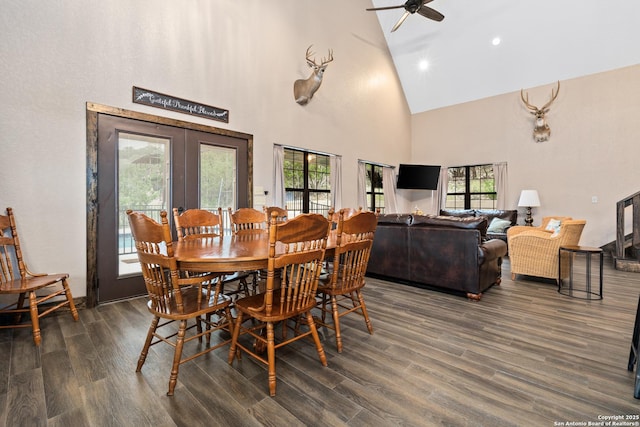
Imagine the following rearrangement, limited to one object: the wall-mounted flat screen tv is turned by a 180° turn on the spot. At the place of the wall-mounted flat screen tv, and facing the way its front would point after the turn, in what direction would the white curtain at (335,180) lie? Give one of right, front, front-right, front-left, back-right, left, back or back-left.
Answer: back-left

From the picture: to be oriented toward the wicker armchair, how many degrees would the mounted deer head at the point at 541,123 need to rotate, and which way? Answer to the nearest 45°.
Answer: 0° — it already faces it

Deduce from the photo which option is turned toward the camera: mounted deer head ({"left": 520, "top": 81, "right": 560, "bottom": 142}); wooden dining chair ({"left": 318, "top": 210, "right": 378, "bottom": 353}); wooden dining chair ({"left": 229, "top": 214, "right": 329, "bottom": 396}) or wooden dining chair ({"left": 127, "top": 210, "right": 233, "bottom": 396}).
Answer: the mounted deer head

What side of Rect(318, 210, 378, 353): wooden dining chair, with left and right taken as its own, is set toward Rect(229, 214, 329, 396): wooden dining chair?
left

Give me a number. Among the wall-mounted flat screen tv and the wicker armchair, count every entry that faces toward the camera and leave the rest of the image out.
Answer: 1

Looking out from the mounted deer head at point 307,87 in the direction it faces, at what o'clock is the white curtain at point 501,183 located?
The white curtain is roughly at 10 o'clock from the mounted deer head.

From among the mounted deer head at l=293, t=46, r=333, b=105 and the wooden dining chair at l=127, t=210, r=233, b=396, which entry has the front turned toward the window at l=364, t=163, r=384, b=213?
the wooden dining chair

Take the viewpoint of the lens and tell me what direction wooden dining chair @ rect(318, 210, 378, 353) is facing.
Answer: facing away from the viewer and to the left of the viewer

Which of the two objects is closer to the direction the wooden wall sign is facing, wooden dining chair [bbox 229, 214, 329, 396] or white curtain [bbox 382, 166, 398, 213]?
the wooden dining chair

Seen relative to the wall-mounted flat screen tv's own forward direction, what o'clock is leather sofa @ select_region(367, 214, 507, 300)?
The leather sofa is roughly at 12 o'clock from the wall-mounted flat screen tv.

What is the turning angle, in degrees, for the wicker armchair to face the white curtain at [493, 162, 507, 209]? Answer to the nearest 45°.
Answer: approximately 45° to its right

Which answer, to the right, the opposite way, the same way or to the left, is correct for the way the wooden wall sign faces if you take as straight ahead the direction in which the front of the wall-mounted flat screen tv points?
to the left

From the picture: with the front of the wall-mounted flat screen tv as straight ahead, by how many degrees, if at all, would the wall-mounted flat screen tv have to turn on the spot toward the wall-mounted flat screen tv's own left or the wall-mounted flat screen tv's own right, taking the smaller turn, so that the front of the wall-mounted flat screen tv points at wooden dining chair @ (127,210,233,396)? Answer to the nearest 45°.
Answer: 0° — it already faces it

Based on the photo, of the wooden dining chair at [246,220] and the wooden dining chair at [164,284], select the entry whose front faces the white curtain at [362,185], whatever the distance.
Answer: the wooden dining chair at [164,284]

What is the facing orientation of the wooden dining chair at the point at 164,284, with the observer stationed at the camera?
facing away from the viewer and to the right of the viewer

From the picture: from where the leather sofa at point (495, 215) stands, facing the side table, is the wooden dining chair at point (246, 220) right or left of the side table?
right

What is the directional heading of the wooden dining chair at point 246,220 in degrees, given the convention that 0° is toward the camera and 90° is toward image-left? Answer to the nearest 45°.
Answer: approximately 315°
